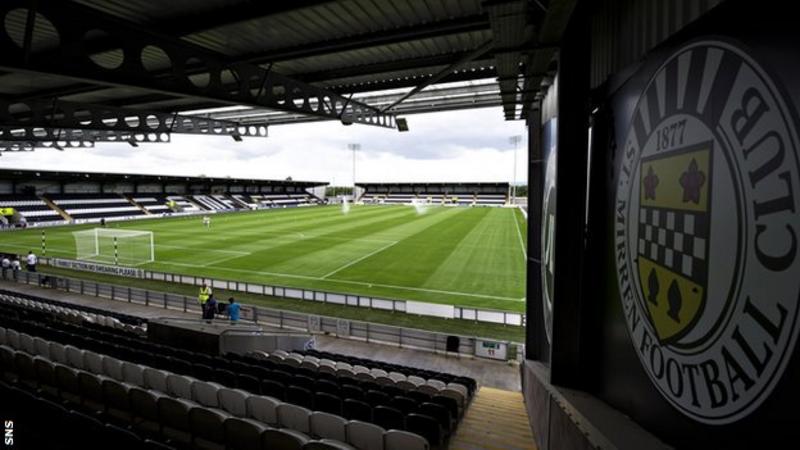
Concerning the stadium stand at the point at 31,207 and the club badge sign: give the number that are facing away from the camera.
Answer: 0

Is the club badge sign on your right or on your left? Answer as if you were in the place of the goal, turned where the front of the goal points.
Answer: on your right

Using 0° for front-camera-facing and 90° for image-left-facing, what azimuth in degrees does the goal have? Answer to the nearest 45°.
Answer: approximately 225°

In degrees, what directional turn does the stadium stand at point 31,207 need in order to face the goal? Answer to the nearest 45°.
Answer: approximately 45° to its right

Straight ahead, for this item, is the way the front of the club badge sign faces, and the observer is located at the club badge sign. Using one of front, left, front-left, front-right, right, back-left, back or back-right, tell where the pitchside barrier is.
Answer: right

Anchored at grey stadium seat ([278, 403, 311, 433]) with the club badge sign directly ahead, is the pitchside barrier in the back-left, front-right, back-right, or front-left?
back-left

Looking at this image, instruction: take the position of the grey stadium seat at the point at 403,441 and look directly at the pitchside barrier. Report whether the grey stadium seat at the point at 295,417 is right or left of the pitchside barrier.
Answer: left

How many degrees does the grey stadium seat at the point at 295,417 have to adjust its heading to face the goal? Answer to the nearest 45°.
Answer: approximately 90° to its left

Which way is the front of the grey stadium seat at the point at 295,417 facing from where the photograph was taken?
facing away from the viewer and to the right of the viewer

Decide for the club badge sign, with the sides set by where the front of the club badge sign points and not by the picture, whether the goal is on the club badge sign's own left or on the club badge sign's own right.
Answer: on the club badge sign's own right

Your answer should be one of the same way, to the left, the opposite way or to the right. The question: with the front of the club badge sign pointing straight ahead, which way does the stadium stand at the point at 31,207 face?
the opposite way
